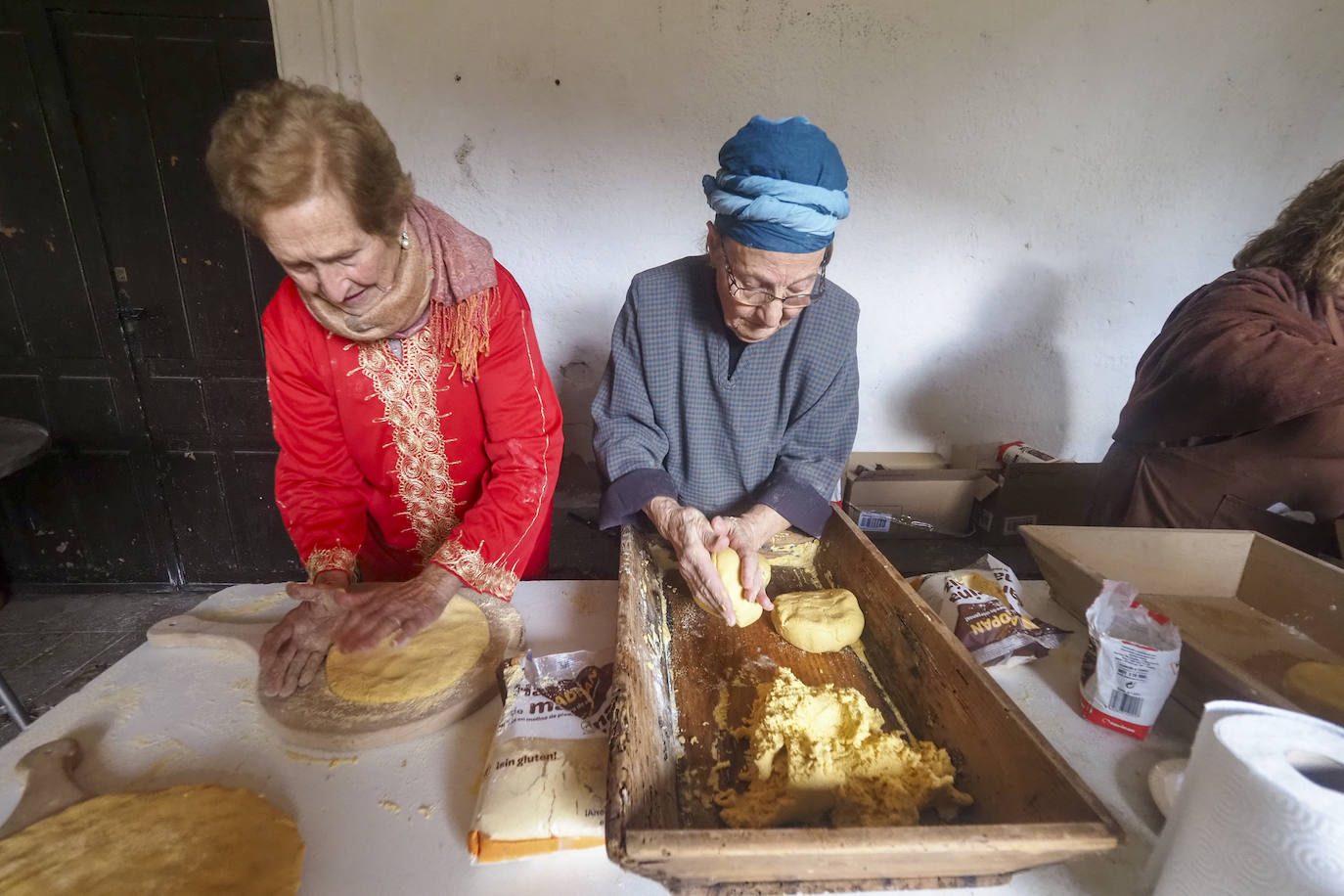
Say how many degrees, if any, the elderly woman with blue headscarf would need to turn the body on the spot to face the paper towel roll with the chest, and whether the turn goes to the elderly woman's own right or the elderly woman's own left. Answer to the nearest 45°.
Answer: approximately 45° to the elderly woman's own left

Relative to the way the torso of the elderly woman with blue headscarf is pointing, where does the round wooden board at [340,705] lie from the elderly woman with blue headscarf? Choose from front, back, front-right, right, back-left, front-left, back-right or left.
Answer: front-right

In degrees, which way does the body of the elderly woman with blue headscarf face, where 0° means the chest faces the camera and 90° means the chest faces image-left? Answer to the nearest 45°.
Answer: approximately 0°

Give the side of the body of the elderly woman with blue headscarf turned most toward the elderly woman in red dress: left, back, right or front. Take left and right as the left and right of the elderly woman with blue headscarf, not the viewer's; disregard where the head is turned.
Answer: right

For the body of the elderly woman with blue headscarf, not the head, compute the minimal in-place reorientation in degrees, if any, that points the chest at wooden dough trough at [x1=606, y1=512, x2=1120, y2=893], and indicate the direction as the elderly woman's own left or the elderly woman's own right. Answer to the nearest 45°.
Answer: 0° — they already face it

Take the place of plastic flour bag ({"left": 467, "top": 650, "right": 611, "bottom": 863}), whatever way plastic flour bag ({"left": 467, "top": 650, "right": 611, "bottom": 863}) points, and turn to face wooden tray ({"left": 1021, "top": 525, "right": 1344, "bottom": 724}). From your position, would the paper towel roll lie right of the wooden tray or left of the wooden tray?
right

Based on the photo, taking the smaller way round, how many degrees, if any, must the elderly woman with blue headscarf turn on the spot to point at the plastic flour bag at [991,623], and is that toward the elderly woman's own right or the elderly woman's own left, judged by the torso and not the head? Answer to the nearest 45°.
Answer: approximately 45° to the elderly woman's own left

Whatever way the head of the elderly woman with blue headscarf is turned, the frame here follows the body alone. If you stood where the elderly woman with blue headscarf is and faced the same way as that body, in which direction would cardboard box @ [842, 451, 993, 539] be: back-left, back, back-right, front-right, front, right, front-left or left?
back-left

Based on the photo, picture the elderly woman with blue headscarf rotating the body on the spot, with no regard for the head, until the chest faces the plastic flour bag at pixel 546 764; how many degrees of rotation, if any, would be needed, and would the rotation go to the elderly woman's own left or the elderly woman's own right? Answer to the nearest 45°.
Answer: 0° — they already face it

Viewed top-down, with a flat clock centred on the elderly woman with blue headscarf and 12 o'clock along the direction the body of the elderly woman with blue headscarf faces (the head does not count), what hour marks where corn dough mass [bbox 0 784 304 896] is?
The corn dough mass is roughly at 1 o'clock from the elderly woman with blue headscarf.

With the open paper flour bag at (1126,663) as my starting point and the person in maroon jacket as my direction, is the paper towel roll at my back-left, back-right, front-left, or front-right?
back-right

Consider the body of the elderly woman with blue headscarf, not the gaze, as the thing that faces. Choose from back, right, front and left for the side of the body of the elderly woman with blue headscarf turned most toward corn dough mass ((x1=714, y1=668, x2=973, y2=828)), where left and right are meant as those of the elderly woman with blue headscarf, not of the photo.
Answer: front

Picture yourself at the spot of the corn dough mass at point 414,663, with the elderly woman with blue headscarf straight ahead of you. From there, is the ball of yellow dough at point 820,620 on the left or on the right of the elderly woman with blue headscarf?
right
